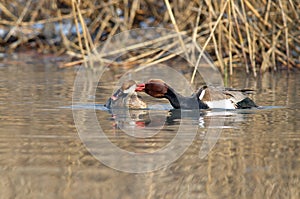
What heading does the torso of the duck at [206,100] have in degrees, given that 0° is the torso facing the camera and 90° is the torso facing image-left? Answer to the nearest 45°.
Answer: approximately 90°

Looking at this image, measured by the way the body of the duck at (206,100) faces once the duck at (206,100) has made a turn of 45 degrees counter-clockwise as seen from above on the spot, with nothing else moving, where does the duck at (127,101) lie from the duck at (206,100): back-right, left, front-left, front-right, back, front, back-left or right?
front-right
